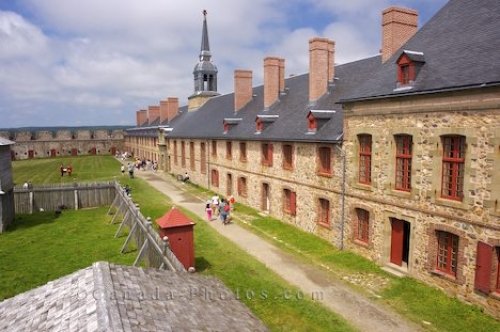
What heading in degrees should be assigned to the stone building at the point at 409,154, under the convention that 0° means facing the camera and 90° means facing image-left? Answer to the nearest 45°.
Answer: approximately 45°

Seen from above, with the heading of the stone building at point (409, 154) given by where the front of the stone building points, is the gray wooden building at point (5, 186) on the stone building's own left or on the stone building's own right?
on the stone building's own right

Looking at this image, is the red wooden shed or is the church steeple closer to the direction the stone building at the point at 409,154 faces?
the red wooden shed

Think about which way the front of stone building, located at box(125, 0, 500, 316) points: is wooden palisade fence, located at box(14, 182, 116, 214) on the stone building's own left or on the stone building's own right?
on the stone building's own right

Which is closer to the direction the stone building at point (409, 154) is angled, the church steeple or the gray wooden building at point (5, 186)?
the gray wooden building

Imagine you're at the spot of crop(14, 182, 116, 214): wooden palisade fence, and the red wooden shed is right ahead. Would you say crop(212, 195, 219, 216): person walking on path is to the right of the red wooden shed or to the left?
left

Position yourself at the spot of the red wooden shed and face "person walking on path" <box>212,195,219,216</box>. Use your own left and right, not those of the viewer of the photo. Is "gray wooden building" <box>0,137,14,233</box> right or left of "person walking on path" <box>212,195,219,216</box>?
left
